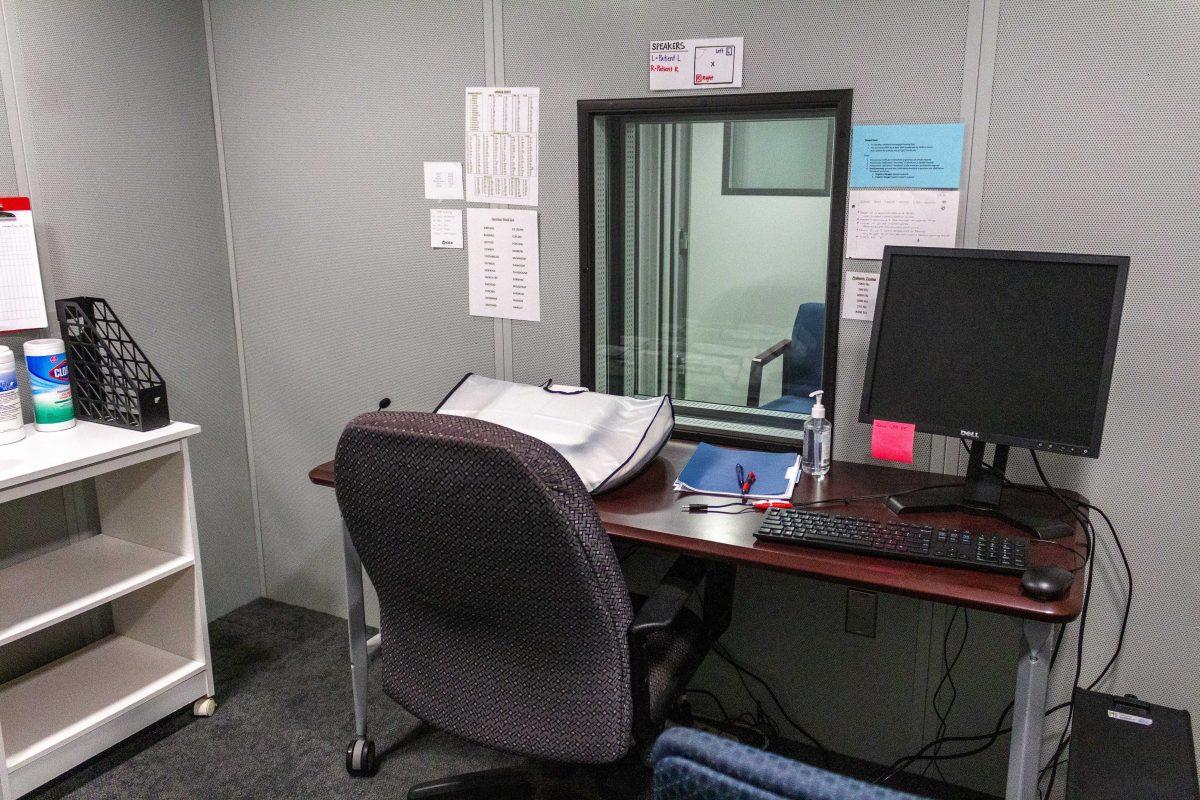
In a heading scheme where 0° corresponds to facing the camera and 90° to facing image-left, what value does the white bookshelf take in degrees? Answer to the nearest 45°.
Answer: approximately 315°

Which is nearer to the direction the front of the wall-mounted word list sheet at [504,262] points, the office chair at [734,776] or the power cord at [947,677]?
the office chair

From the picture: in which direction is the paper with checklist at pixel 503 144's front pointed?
toward the camera

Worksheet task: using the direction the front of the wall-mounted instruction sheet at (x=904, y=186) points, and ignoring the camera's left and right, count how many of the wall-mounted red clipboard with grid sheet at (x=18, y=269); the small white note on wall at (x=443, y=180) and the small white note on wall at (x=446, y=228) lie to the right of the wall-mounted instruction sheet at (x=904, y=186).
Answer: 3

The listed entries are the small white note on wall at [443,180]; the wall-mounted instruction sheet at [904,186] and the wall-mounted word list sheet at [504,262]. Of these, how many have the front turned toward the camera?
3

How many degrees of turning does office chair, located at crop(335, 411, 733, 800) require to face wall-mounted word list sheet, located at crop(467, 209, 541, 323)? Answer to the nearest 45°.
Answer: approximately 45° to its left

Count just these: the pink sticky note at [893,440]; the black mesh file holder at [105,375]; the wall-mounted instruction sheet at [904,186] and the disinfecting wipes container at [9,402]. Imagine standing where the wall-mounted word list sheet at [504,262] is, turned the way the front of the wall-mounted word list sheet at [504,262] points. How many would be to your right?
2

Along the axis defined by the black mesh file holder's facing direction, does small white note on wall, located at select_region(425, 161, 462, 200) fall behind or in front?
in front

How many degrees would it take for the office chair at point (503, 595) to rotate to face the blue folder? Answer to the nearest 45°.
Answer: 0° — it already faces it

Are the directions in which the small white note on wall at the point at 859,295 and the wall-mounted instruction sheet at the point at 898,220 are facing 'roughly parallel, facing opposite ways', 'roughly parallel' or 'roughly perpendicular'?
roughly parallel

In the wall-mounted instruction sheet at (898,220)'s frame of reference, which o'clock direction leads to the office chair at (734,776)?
The office chair is roughly at 12 o'clock from the wall-mounted instruction sheet.

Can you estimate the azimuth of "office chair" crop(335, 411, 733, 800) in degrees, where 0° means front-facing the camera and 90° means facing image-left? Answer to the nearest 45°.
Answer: approximately 225°

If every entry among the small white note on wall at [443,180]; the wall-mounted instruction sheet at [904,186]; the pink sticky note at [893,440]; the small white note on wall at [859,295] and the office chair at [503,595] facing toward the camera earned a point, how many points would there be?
4

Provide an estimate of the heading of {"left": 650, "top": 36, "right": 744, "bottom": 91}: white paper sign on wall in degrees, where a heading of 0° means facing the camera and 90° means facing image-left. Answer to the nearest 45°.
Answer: approximately 0°

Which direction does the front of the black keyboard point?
toward the camera

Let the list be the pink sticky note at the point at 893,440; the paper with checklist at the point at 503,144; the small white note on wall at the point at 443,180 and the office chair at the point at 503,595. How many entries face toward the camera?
3

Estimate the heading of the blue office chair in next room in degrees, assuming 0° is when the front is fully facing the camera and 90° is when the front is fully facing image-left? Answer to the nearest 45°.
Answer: approximately 45°
